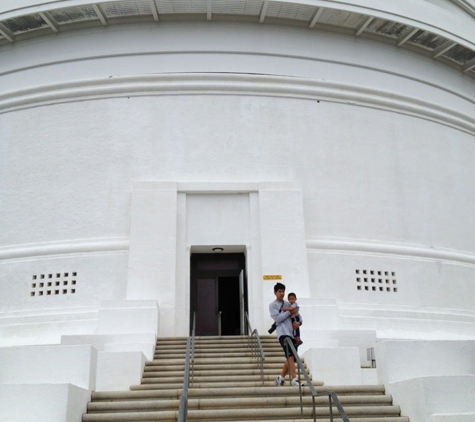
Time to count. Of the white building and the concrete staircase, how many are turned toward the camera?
2

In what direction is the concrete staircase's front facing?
toward the camera

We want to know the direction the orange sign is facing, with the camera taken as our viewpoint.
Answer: facing the viewer

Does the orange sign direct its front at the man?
yes

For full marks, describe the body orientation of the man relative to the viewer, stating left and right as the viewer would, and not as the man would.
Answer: facing the viewer and to the right of the viewer

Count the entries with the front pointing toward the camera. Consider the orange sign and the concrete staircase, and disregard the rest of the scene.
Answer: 2

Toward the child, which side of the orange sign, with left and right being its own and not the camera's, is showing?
front

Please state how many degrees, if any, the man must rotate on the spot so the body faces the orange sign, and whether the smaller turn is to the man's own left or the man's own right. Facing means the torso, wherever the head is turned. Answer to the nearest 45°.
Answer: approximately 135° to the man's own left

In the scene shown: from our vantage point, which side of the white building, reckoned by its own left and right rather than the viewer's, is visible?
front
